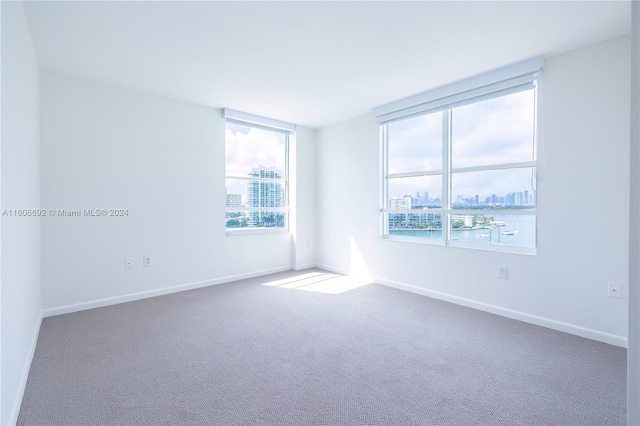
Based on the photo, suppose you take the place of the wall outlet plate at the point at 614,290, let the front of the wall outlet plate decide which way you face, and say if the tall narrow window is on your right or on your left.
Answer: on your right

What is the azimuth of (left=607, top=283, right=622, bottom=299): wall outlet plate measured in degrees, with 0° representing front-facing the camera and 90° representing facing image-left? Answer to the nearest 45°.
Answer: approximately 0°
